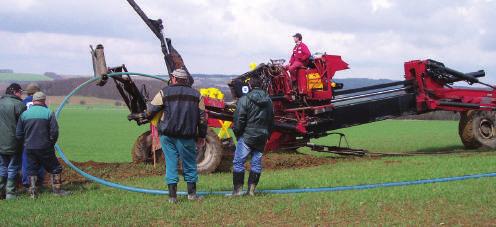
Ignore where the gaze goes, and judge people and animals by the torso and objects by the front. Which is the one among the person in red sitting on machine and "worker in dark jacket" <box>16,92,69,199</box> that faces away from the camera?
the worker in dark jacket

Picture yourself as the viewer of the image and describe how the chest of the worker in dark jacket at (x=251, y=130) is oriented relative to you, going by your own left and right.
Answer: facing away from the viewer and to the left of the viewer

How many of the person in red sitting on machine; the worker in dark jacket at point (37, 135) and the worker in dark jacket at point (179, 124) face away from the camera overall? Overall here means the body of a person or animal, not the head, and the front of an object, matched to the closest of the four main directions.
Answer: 2

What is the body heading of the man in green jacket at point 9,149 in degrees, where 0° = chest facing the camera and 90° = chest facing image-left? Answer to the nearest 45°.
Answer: approximately 225°

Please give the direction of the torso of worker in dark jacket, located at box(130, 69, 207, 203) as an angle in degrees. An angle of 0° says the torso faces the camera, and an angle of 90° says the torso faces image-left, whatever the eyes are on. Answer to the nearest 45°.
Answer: approximately 180°

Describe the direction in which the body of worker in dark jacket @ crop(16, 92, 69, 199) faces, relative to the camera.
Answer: away from the camera

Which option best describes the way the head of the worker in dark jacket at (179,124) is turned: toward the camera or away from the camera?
away from the camera

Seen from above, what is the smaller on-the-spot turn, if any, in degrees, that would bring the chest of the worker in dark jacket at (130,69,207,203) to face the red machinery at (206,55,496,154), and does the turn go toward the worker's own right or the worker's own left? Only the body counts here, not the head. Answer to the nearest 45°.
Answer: approximately 45° to the worker's own right
